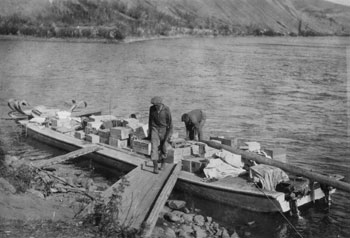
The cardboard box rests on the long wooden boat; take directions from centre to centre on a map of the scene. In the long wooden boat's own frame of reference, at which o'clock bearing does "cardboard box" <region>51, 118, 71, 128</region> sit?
The cardboard box is roughly at 12 o'clock from the long wooden boat.

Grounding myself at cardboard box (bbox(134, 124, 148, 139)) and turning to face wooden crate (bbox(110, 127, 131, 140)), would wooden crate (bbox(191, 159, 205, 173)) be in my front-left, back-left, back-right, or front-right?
back-left

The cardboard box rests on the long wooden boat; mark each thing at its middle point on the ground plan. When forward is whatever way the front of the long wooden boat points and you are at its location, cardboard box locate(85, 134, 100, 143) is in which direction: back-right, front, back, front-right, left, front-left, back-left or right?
front

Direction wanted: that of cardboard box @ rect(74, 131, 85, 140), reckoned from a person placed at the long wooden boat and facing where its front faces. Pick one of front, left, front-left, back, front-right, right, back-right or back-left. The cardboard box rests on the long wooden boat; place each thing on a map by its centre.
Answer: front

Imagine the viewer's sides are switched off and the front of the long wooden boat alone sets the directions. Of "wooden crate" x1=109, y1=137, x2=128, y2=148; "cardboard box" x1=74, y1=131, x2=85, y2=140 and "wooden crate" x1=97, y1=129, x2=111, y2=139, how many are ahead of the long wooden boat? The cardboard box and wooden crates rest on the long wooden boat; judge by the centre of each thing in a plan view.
3

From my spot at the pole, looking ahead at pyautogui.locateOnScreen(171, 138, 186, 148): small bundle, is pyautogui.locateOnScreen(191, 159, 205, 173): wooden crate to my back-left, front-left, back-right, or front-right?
front-left

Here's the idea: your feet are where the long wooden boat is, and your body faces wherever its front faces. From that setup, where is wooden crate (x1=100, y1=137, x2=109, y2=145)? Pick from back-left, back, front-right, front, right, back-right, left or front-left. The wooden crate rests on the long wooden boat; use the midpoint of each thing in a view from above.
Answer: front

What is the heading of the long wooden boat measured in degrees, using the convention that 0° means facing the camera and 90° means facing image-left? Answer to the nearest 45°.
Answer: approximately 135°

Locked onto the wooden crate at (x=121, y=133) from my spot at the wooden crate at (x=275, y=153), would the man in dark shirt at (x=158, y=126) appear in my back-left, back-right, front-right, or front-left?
front-left
